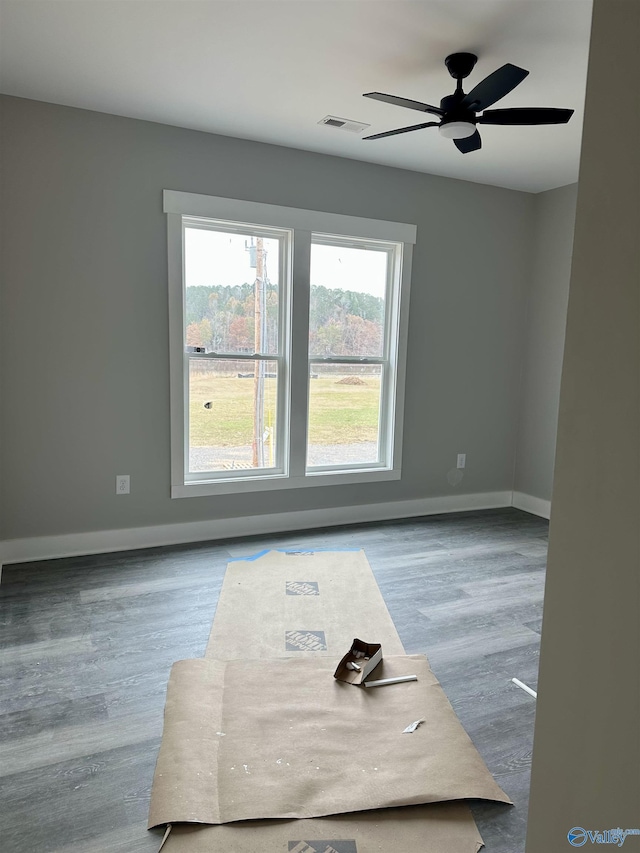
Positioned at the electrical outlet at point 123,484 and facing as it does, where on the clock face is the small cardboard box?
The small cardboard box is roughly at 11 o'clock from the electrical outlet.

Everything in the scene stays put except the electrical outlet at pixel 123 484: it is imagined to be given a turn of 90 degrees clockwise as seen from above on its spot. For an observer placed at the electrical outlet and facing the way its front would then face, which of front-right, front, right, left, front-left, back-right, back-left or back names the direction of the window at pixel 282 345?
back

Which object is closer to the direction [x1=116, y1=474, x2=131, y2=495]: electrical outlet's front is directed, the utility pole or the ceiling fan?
the ceiling fan

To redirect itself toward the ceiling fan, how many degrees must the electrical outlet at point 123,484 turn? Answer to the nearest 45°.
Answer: approximately 45° to its left

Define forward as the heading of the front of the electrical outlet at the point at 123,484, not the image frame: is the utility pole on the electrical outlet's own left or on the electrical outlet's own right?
on the electrical outlet's own left

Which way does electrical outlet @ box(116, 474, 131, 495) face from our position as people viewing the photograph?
facing the viewer
